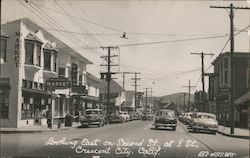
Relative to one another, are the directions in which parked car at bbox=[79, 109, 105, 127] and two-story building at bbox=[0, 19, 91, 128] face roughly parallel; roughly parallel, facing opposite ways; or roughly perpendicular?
roughly perpendicular

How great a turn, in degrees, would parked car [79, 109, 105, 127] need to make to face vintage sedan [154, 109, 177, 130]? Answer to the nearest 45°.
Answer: approximately 90° to its left

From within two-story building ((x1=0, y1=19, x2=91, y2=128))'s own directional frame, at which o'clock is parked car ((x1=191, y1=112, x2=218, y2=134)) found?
The parked car is roughly at 11 o'clock from the two-story building.

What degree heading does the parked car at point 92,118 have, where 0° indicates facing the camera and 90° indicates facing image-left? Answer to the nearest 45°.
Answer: approximately 45°

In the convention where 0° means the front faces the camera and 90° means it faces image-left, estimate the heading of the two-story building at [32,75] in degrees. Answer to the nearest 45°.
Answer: approximately 315°
